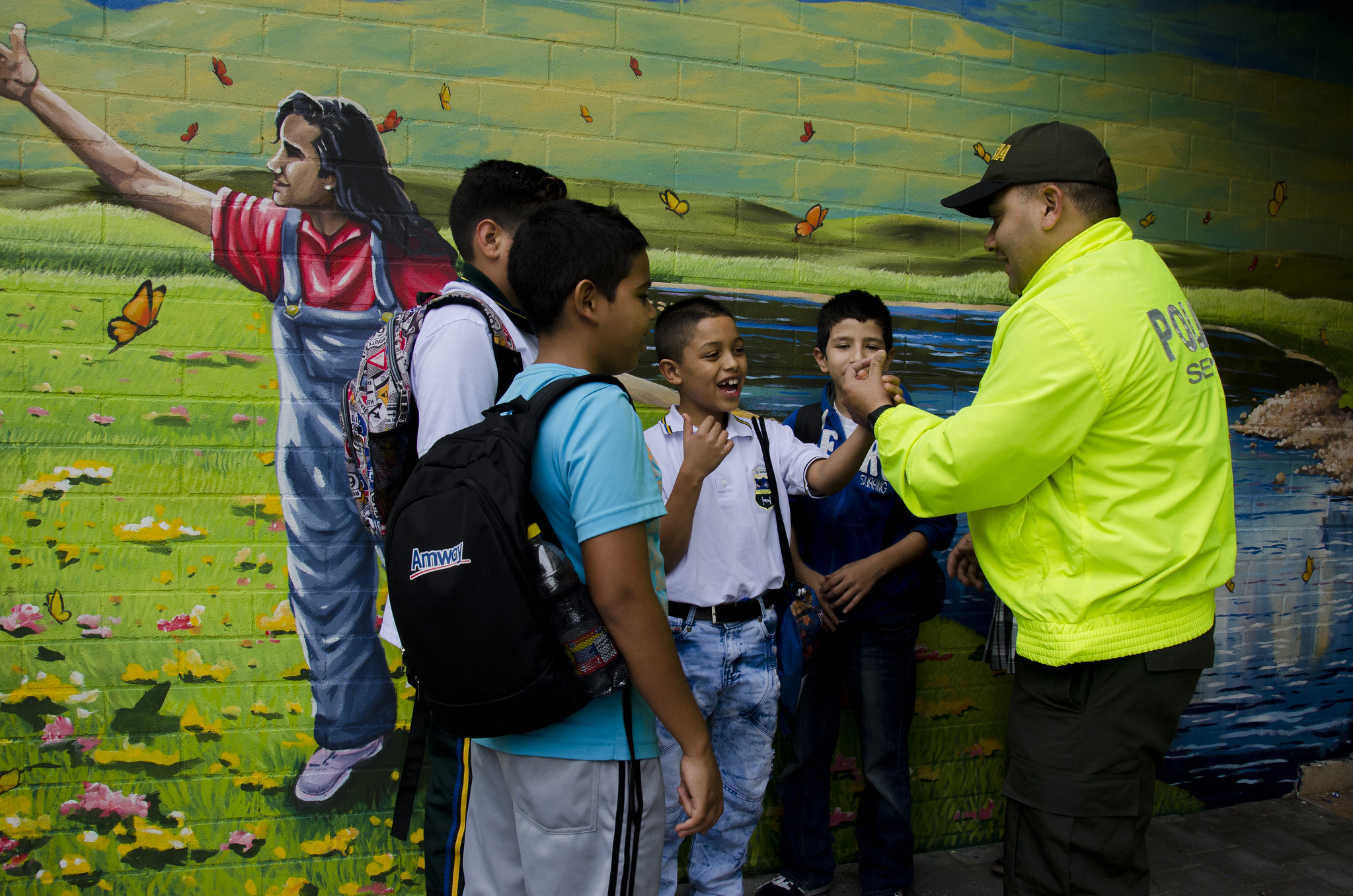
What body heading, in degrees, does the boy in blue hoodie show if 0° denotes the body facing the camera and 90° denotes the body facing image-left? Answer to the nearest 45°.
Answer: approximately 0°

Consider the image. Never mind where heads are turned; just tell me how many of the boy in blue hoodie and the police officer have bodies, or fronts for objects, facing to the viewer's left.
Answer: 1

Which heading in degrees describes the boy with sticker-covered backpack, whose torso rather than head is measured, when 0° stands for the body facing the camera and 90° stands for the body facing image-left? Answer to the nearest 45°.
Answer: approximately 270°

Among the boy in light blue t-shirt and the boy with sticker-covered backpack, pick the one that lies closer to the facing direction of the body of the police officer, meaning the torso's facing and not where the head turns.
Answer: the boy with sticker-covered backpack

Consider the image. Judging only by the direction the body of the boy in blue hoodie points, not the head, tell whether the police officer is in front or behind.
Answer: in front

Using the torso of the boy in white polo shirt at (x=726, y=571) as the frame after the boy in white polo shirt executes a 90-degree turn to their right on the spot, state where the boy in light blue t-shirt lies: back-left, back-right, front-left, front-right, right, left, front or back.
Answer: front-left

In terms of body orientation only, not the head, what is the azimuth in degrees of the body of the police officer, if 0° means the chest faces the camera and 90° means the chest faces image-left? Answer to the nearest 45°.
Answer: approximately 90°
